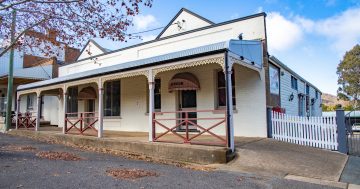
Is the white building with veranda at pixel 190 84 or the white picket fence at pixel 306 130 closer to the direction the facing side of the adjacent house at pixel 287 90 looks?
the white picket fence

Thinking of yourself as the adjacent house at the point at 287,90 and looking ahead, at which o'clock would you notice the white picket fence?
The white picket fence is roughly at 1 o'clock from the adjacent house.

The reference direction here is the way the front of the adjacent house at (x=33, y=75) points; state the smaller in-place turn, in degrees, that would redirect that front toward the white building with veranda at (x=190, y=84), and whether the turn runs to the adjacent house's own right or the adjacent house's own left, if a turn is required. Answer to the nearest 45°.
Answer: approximately 90° to the adjacent house's own left

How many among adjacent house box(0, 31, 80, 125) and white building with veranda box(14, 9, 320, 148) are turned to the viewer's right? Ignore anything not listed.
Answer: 0

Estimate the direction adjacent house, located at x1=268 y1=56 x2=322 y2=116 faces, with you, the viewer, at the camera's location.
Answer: facing the viewer and to the right of the viewer

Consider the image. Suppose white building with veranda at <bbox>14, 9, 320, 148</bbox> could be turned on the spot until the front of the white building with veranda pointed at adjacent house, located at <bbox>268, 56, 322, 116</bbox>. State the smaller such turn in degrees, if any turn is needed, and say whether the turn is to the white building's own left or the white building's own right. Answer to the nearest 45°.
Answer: approximately 135° to the white building's own left

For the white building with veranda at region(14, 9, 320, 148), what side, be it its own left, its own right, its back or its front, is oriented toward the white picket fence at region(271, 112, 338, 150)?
left

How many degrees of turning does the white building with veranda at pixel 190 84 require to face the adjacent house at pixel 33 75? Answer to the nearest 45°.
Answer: approximately 90° to its right

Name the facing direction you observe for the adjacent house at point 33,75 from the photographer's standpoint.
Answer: facing the viewer and to the left of the viewer

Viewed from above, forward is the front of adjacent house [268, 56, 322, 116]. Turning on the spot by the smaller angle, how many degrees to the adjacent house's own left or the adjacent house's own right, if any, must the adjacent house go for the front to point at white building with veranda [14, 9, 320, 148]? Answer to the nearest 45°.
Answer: approximately 90° to the adjacent house's own right

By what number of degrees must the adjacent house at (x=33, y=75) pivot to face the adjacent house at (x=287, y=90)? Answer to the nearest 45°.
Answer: approximately 90° to its left
